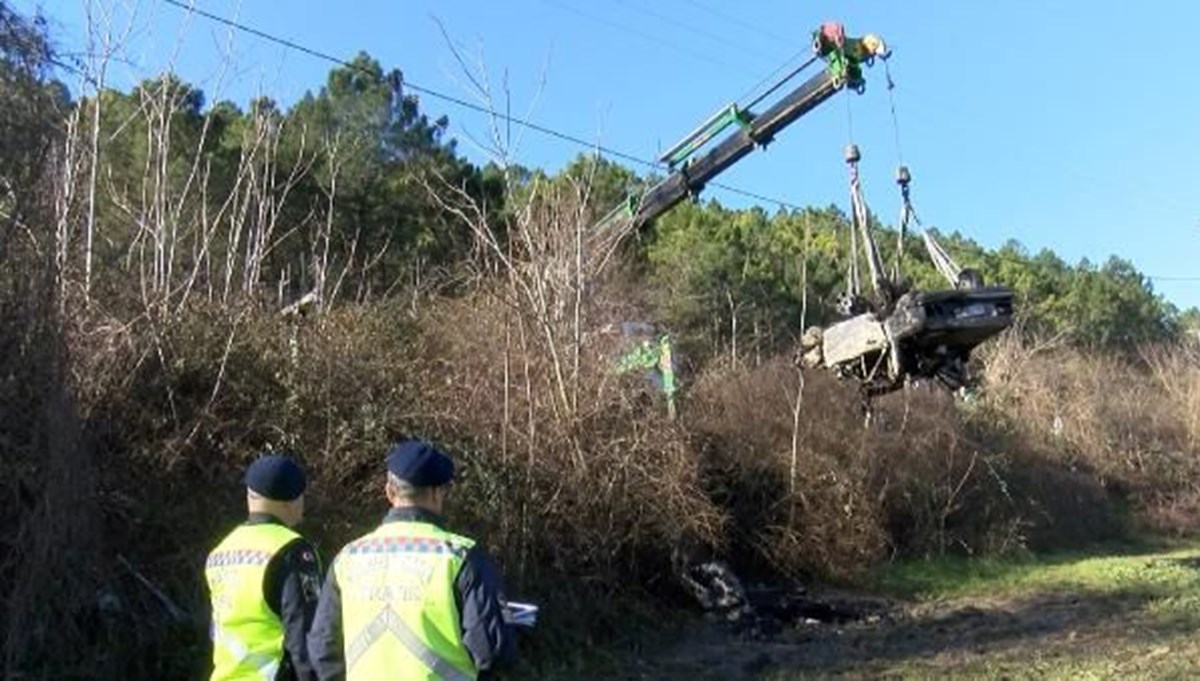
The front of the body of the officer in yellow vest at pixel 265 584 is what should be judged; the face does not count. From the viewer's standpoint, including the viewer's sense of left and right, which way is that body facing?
facing away from the viewer and to the right of the viewer

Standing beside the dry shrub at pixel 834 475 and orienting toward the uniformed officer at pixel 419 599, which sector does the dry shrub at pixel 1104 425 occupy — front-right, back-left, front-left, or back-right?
back-left

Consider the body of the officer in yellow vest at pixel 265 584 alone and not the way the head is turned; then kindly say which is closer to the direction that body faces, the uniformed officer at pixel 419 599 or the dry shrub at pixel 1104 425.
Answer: the dry shrub

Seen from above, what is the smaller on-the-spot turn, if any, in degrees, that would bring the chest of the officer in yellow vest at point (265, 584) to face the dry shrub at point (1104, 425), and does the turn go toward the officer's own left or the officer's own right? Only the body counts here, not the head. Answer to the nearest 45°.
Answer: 0° — they already face it

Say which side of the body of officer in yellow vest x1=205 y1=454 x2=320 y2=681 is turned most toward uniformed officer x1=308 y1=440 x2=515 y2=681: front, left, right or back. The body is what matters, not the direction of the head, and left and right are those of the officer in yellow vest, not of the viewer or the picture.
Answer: right

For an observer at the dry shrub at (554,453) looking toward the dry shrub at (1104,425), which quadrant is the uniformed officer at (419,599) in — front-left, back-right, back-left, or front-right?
back-right
